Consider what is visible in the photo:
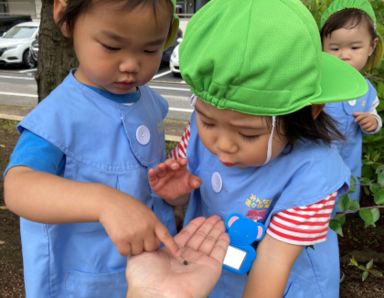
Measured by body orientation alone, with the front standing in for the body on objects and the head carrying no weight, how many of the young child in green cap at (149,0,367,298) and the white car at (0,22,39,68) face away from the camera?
0

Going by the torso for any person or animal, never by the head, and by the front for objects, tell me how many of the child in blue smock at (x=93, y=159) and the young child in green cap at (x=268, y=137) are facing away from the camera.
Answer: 0

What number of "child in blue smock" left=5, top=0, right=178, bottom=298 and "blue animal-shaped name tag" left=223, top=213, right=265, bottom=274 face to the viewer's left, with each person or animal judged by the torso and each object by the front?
0

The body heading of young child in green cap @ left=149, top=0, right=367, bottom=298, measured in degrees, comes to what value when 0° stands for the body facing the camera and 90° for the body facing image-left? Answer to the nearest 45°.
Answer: approximately 45°

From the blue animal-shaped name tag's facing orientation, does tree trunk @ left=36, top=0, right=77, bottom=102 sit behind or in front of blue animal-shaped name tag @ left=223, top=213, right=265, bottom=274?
behind

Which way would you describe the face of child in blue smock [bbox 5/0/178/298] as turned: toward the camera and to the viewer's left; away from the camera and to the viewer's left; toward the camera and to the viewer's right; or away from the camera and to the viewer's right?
toward the camera and to the viewer's right

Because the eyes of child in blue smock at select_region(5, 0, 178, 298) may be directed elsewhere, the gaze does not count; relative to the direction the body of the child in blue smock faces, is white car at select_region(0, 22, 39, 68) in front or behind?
behind

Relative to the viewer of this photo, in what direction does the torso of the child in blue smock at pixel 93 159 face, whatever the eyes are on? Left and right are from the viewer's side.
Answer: facing the viewer and to the right of the viewer
